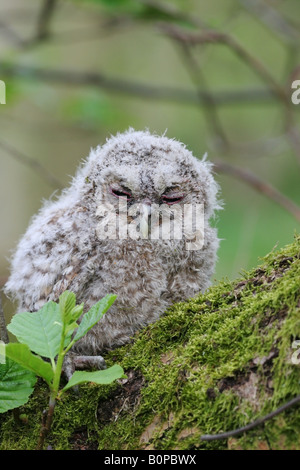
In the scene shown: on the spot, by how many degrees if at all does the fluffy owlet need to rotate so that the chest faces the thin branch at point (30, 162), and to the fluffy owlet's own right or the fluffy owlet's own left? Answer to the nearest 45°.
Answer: approximately 180°

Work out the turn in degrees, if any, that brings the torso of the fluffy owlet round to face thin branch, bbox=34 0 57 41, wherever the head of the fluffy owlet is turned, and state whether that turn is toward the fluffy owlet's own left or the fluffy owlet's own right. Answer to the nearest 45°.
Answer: approximately 135° to the fluffy owlet's own left

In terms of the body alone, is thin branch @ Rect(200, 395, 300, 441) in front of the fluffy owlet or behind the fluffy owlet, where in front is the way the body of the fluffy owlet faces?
in front

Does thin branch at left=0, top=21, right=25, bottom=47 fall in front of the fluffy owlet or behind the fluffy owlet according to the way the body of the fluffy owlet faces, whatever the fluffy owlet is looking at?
behind

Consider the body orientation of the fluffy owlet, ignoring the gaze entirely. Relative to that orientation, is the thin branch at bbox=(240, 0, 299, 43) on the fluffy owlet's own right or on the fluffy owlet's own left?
on the fluffy owlet's own left

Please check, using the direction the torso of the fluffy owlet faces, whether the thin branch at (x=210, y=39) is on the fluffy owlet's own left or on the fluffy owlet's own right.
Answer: on the fluffy owlet's own left

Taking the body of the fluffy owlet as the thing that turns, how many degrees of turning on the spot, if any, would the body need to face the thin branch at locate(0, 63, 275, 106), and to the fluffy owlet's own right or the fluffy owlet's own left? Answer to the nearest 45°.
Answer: approximately 135° to the fluffy owlet's own left

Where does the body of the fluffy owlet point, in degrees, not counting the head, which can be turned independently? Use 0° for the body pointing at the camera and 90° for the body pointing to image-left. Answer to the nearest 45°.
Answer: approximately 315°
